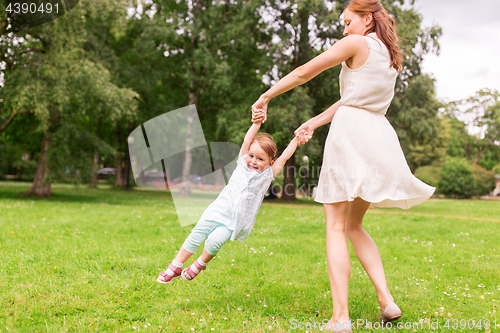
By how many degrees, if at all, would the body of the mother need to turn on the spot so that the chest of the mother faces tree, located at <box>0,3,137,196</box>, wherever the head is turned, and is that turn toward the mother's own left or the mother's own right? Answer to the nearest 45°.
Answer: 0° — they already face it

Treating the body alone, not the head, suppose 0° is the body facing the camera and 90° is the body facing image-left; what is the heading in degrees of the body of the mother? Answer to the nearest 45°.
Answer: approximately 135°
